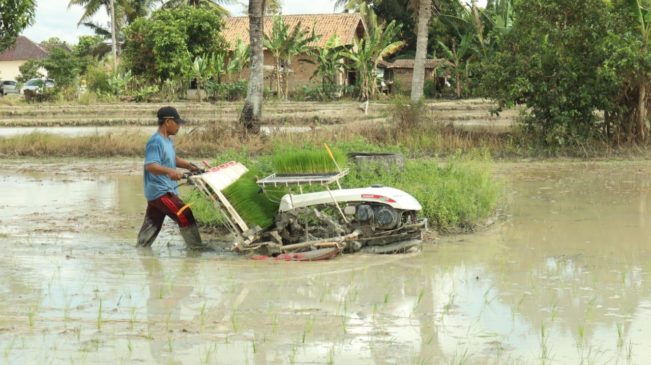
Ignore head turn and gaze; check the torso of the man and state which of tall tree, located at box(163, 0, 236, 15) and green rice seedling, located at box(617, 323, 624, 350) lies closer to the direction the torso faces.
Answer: the green rice seedling

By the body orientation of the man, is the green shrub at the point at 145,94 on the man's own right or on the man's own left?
on the man's own left

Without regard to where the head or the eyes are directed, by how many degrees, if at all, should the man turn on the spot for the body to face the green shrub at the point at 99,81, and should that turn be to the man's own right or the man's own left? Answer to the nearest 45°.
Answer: approximately 90° to the man's own left

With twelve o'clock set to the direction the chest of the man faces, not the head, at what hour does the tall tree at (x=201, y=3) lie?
The tall tree is roughly at 9 o'clock from the man.

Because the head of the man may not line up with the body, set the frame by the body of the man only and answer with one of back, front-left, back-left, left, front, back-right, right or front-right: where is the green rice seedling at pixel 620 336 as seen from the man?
front-right

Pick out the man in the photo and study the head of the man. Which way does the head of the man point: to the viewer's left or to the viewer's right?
to the viewer's right

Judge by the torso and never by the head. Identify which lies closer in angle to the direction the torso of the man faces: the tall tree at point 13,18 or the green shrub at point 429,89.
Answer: the green shrub

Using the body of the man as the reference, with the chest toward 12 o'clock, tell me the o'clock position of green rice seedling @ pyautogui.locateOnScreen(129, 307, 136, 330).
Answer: The green rice seedling is roughly at 3 o'clock from the man.

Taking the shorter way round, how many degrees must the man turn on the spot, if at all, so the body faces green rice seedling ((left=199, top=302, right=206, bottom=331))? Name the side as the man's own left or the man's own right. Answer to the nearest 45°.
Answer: approximately 90° to the man's own right

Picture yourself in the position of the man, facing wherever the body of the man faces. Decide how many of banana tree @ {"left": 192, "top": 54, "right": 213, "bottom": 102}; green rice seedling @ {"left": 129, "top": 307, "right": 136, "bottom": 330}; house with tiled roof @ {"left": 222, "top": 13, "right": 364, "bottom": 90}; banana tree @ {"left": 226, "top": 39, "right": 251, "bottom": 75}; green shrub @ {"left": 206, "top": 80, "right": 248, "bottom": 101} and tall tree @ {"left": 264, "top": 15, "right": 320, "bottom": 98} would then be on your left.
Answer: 5

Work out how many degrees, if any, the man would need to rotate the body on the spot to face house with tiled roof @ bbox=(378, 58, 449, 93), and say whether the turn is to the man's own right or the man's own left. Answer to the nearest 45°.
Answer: approximately 90° to the man's own left

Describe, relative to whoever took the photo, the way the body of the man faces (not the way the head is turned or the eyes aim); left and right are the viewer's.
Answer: facing to the right of the viewer

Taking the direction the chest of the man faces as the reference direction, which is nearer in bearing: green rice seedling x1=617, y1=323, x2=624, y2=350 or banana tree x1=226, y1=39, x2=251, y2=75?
the green rice seedling

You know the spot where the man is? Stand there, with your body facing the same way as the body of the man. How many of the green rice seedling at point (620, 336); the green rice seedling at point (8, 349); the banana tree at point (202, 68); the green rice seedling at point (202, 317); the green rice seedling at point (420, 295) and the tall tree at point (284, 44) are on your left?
2

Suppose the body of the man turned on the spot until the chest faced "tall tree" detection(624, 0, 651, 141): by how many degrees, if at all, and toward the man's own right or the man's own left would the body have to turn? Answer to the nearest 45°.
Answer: approximately 45° to the man's own left

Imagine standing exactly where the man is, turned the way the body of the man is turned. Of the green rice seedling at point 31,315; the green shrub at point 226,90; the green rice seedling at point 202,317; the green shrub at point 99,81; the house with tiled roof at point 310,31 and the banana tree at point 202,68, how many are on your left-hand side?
4
